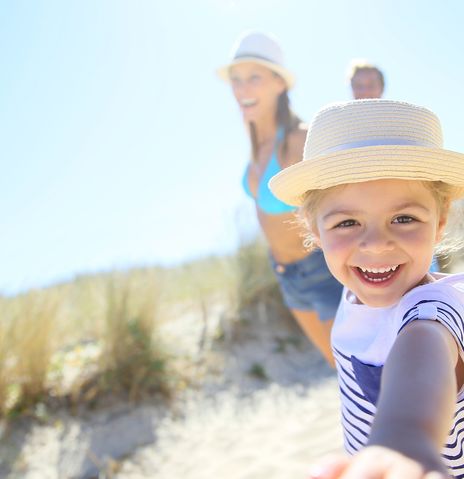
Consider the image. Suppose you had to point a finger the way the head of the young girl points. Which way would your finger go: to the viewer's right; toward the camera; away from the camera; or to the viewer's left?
toward the camera

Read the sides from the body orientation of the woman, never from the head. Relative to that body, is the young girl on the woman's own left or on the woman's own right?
on the woman's own left

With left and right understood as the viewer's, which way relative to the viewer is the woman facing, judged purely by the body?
facing the viewer and to the left of the viewer

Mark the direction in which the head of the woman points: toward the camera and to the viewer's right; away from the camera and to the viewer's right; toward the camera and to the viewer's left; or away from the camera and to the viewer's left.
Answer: toward the camera and to the viewer's left
